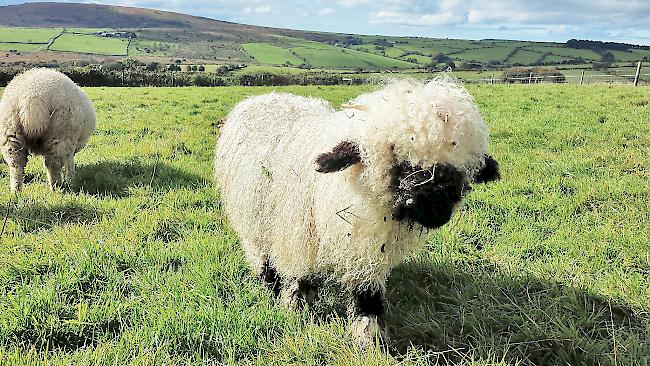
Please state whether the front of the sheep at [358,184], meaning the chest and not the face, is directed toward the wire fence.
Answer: no

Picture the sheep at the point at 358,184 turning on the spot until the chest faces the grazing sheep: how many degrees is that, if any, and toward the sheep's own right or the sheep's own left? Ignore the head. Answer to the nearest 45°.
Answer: approximately 180°
